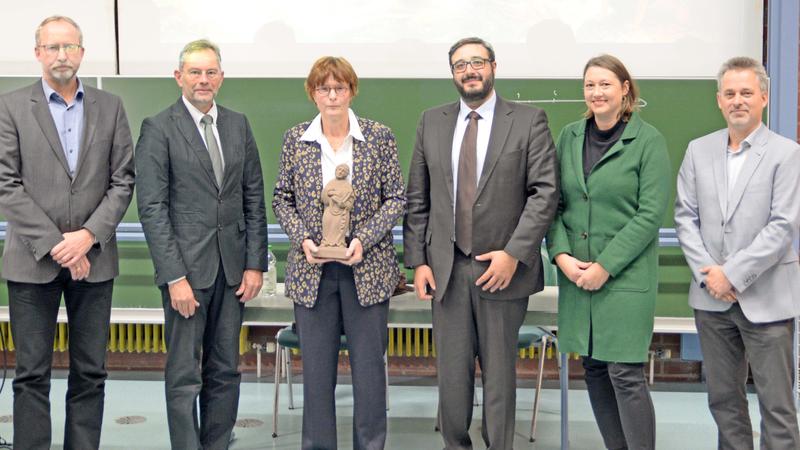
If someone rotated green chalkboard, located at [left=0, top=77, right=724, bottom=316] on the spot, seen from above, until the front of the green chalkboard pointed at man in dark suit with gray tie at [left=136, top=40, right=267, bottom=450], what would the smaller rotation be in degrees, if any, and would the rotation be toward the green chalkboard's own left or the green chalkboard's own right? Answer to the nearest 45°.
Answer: approximately 45° to the green chalkboard's own right

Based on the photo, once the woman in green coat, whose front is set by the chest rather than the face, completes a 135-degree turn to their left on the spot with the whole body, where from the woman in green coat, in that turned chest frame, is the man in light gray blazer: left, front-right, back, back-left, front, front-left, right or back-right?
front

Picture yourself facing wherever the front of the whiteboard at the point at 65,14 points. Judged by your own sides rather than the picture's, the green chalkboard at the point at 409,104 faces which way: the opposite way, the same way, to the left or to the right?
the same way

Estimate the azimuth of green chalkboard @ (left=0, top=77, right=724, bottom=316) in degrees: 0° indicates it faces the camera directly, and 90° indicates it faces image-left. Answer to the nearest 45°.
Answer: approximately 0°

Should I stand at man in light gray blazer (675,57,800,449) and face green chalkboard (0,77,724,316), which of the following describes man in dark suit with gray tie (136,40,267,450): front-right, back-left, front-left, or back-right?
front-left

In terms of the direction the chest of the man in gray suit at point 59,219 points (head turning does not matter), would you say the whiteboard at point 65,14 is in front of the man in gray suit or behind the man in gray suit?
behind

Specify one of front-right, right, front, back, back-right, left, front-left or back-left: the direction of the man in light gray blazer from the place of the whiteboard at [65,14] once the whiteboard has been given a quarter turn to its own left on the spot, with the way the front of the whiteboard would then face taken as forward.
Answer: front-right

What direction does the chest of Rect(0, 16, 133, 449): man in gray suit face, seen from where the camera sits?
toward the camera

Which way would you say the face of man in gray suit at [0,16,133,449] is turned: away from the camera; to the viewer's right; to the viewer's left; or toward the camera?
toward the camera

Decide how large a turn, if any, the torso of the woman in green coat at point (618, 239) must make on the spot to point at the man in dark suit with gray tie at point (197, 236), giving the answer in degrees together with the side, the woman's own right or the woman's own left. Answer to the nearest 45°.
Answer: approximately 45° to the woman's own right

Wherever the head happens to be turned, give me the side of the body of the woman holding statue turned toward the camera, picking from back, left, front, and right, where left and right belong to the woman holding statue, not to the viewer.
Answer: front

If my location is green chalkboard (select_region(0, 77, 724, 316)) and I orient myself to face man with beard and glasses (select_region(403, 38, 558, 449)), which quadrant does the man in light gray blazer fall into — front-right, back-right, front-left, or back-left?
front-left

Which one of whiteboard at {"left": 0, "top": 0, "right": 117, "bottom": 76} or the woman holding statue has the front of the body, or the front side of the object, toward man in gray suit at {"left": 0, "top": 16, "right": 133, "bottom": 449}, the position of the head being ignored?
the whiteboard

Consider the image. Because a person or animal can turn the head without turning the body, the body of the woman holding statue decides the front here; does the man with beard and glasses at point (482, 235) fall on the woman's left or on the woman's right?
on the woman's left

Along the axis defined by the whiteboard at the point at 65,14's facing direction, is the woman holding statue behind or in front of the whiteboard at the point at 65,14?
in front
